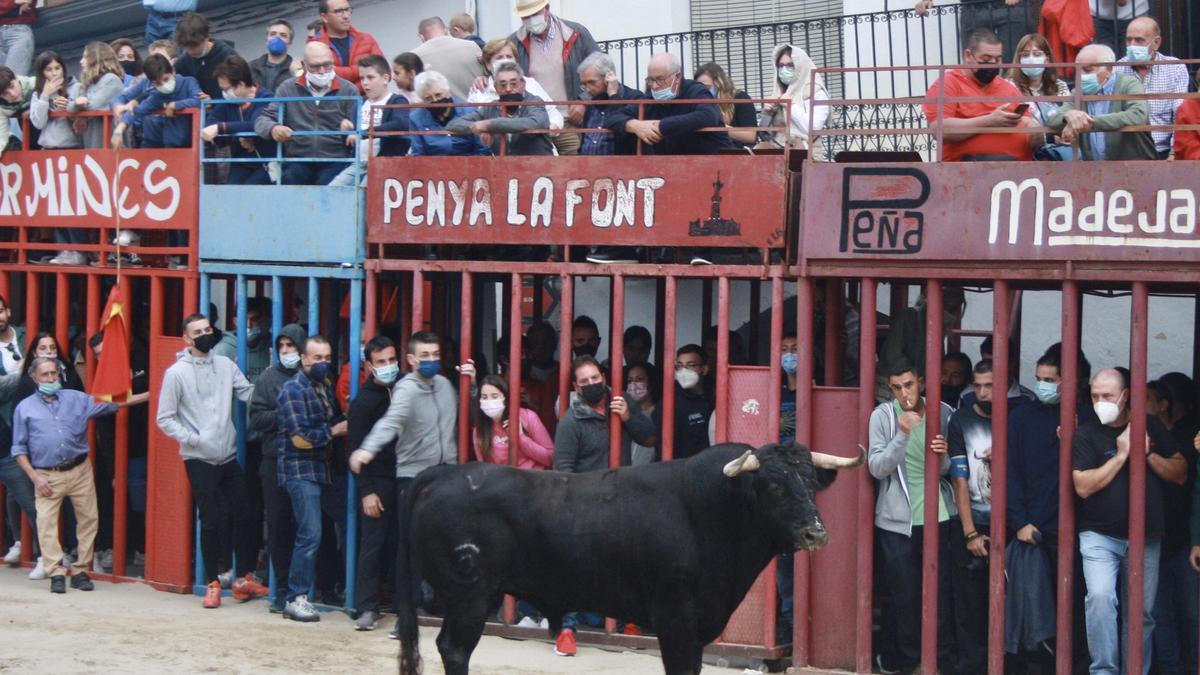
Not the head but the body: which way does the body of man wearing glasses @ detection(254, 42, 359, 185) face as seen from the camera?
toward the camera

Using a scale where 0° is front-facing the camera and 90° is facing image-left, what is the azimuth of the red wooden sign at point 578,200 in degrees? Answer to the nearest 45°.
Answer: approximately 0°

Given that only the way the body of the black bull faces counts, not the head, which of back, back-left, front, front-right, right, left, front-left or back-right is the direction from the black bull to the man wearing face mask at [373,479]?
back-left

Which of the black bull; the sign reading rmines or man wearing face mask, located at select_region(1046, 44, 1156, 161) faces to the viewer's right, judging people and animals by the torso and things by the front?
the black bull

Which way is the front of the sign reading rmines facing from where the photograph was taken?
facing the viewer

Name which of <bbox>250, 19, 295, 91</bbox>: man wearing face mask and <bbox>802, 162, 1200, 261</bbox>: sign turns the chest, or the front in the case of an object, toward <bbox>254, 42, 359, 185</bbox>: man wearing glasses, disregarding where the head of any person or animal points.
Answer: the man wearing face mask

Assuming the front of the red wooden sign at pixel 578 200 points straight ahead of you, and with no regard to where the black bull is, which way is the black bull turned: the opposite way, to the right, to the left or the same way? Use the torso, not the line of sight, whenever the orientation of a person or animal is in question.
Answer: to the left

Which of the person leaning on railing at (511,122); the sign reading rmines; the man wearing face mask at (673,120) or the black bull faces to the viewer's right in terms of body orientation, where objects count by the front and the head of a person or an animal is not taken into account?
the black bull

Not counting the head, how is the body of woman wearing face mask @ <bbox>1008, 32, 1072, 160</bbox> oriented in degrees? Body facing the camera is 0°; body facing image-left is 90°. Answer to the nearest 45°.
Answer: approximately 0°

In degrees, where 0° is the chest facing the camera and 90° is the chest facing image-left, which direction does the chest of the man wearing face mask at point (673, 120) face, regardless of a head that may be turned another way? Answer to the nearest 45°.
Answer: approximately 45°

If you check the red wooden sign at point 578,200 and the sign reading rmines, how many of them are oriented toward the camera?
2

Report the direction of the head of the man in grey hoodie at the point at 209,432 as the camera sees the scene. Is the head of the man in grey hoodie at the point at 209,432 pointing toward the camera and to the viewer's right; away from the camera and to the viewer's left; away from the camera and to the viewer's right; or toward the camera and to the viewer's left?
toward the camera and to the viewer's right

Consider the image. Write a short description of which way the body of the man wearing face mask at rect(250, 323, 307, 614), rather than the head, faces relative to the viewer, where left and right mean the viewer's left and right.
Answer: facing the viewer and to the right of the viewer

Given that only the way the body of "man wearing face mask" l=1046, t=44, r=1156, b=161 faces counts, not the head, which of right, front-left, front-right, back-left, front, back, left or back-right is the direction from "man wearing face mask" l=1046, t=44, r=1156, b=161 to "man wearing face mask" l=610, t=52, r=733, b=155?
front-right
